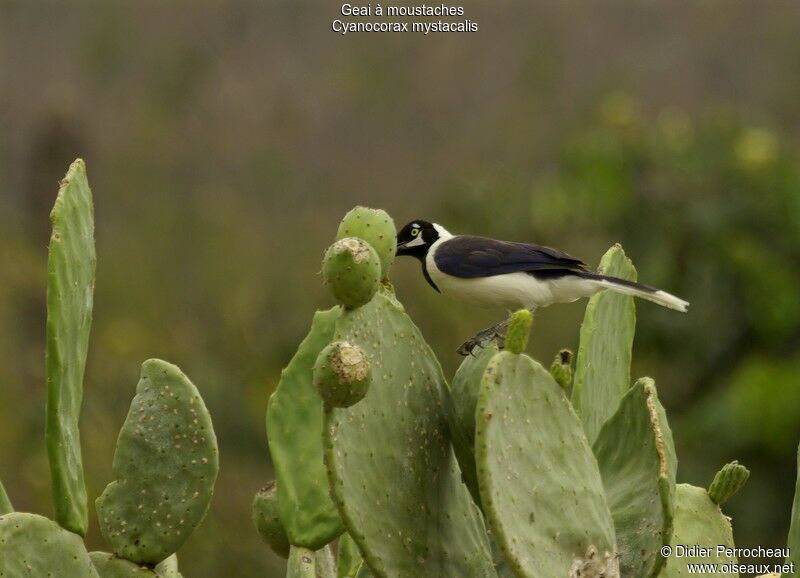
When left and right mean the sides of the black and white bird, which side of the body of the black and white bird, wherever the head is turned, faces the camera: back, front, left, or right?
left
